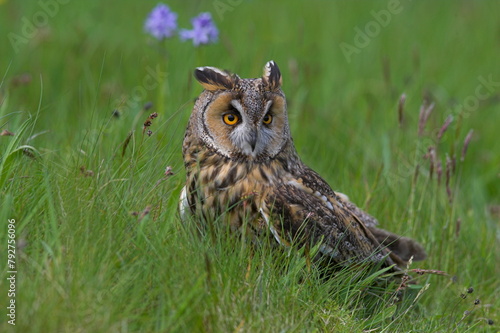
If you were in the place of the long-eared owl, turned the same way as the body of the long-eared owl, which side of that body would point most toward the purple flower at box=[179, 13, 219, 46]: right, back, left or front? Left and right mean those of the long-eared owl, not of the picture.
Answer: right

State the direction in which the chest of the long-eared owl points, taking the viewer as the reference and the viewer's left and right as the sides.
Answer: facing the viewer and to the left of the viewer

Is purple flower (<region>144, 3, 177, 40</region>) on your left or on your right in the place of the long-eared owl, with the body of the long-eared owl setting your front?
on your right

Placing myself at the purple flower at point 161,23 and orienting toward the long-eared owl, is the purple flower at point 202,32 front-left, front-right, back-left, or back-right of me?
front-left
